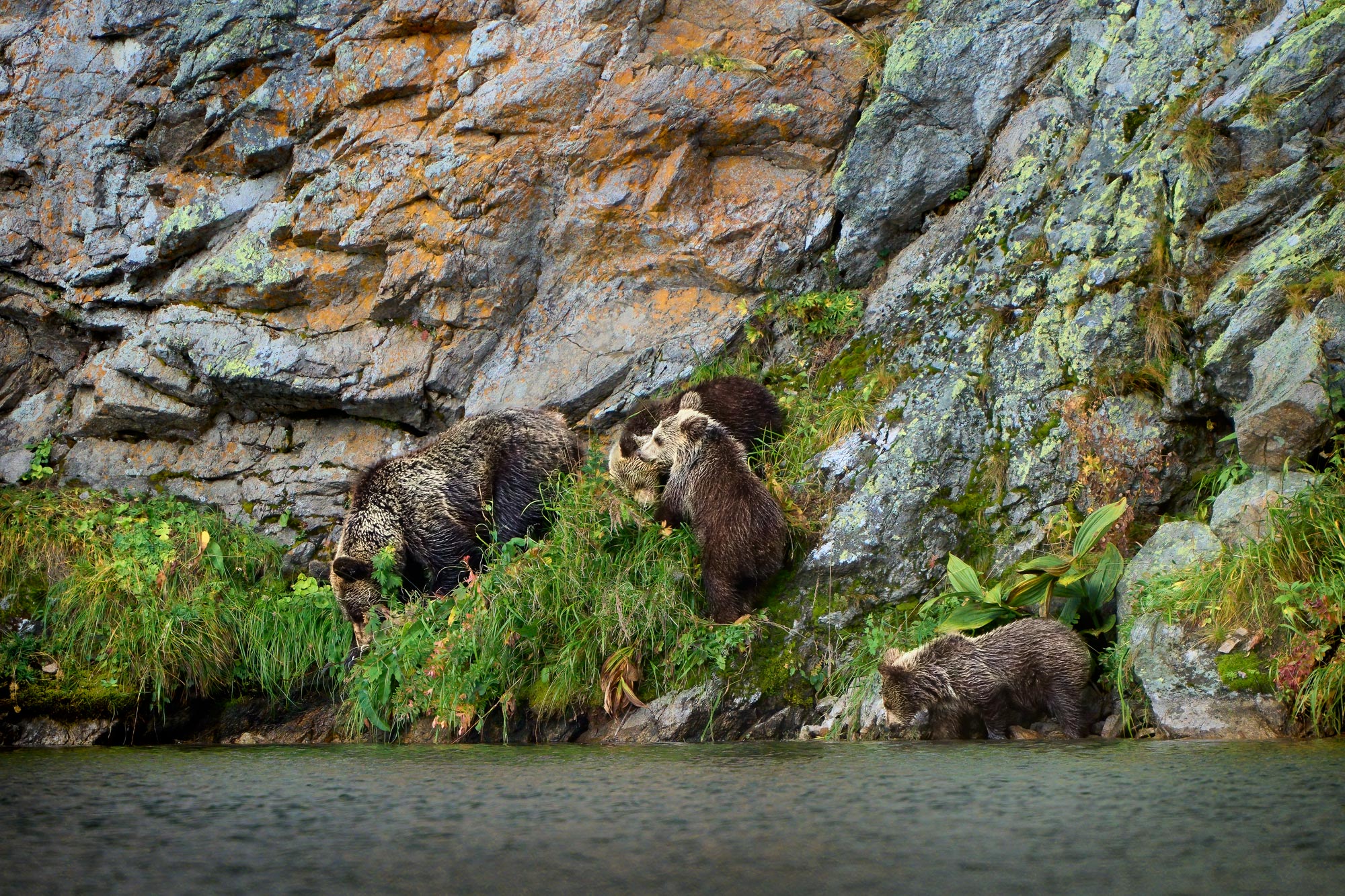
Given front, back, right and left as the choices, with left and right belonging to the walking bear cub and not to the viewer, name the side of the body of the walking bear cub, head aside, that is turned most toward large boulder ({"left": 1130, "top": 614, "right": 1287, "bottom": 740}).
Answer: back

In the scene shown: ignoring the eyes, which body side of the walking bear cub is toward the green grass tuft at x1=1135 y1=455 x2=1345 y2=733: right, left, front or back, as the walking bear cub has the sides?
back

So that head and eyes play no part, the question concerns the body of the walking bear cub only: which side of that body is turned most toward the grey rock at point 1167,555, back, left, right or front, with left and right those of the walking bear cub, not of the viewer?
back

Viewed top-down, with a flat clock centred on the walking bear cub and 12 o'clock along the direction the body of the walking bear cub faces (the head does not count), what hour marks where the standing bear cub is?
The standing bear cub is roughly at 1 o'clock from the walking bear cub.

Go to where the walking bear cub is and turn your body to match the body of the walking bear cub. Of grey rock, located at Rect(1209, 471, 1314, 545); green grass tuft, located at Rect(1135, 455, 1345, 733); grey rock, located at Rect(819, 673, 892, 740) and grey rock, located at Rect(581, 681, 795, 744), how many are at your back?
2

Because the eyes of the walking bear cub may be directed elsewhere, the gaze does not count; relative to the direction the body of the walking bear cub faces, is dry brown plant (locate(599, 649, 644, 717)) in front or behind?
in front

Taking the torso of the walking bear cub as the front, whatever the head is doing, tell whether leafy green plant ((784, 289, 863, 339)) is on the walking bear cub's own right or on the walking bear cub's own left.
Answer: on the walking bear cub's own right

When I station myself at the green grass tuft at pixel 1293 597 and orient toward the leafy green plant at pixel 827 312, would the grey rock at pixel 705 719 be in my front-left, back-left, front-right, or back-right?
front-left

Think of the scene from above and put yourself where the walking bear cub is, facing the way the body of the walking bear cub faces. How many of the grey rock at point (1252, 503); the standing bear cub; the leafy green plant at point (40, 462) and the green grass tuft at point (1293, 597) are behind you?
2

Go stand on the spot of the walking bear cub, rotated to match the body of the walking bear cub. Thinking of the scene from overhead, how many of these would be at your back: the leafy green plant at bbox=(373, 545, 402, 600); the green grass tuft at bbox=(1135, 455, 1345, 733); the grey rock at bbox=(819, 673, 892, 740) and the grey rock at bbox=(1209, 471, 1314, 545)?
2

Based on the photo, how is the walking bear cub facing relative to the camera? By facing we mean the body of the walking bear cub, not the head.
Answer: to the viewer's left

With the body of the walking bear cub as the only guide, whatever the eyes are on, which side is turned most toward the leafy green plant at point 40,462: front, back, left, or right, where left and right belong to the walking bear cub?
front

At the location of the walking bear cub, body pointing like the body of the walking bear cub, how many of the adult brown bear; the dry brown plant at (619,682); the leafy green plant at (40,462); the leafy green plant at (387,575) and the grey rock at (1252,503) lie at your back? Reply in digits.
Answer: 1

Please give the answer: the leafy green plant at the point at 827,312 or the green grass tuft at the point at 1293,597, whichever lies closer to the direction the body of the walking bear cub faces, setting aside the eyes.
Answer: the leafy green plant

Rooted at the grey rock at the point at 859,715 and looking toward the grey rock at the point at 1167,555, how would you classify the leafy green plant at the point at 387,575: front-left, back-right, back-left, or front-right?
back-left

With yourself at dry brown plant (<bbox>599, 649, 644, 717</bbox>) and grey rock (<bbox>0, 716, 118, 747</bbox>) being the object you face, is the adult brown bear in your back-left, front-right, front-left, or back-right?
front-right
